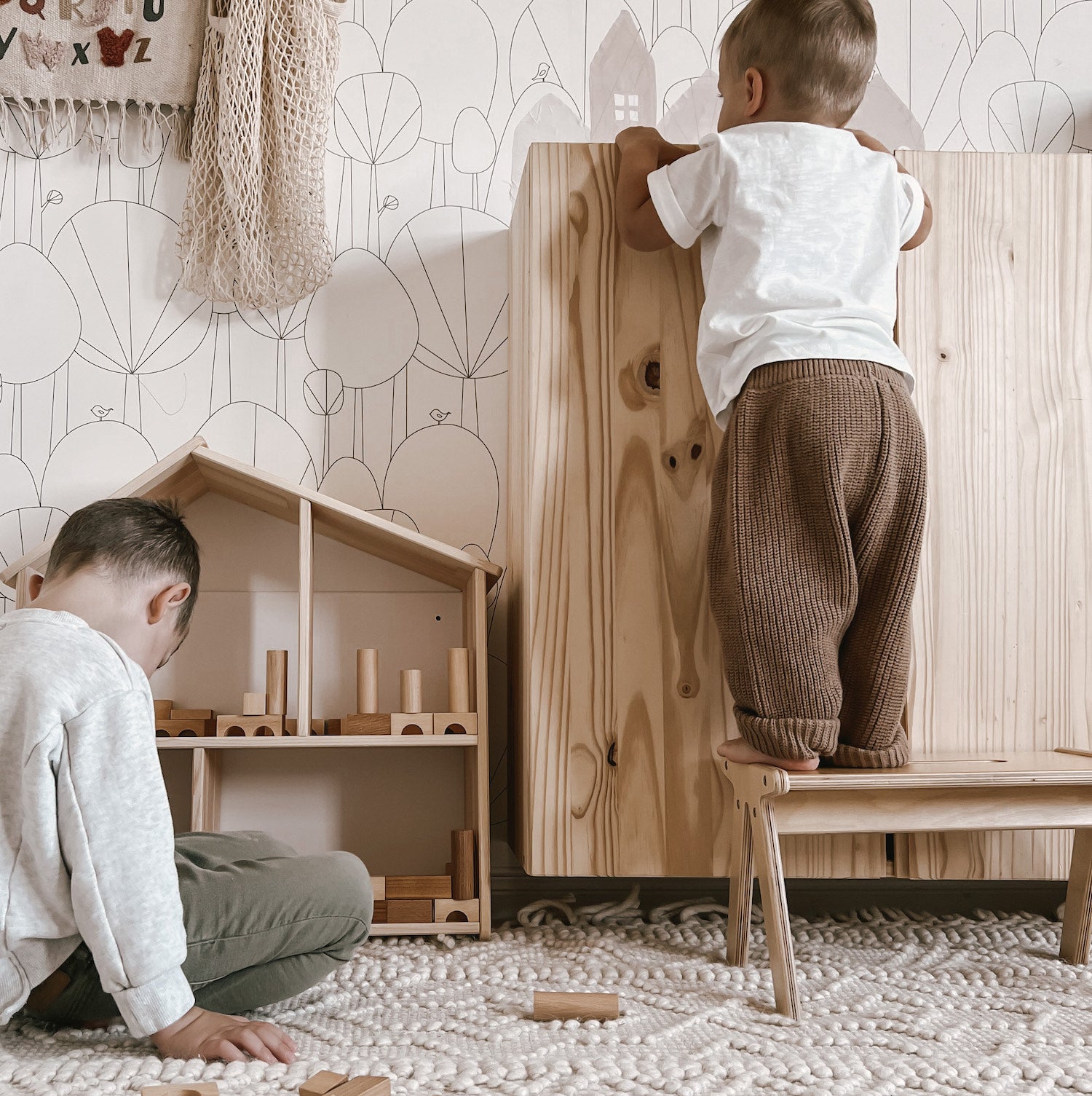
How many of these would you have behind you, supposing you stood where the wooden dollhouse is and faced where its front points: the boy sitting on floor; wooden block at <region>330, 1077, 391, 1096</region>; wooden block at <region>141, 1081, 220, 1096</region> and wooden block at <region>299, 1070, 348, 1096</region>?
0

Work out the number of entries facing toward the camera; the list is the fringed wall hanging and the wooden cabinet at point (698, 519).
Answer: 2

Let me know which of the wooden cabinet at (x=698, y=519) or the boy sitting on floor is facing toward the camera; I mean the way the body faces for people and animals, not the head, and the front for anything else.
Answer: the wooden cabinet

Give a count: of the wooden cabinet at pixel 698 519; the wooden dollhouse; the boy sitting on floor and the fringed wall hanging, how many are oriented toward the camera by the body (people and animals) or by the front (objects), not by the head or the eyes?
3

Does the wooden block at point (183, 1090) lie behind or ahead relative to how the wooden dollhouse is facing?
ahead

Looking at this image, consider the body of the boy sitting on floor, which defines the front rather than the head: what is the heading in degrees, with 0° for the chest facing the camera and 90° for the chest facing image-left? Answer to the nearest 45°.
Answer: approximately 225°

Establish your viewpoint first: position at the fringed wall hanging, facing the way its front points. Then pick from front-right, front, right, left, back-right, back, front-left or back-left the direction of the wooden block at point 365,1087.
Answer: front

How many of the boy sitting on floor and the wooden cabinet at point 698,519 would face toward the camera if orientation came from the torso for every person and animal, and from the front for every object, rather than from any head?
1

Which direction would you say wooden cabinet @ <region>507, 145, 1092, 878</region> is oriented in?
toward the camera

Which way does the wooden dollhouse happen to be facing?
toward the camera

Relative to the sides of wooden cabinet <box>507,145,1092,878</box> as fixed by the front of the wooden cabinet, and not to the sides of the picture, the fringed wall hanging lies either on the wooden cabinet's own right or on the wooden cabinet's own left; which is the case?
on the wooden cabinet's own right

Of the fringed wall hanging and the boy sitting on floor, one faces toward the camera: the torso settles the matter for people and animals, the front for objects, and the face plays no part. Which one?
the fringed wall hanging

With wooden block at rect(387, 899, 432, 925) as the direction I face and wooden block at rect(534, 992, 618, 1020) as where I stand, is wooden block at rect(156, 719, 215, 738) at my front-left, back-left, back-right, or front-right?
front-left

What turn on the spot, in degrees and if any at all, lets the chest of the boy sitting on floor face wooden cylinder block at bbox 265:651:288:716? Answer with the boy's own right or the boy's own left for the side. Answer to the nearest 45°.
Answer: approximately 45° to the boy's own left

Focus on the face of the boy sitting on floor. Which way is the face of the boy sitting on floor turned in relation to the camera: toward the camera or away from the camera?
away from the camera

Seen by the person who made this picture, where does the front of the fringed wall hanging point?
facing the viewer

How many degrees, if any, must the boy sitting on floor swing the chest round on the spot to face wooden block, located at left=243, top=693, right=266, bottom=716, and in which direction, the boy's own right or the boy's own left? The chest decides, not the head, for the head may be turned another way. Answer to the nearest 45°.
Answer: approximately 45° to the boy's own left

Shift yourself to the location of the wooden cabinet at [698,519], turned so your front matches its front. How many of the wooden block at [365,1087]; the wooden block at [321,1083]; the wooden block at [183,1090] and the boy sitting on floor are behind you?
0
